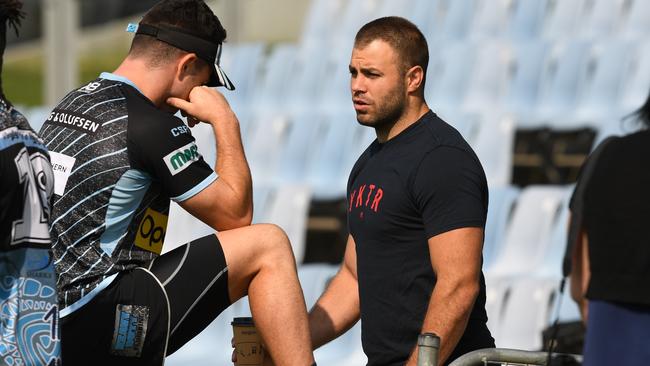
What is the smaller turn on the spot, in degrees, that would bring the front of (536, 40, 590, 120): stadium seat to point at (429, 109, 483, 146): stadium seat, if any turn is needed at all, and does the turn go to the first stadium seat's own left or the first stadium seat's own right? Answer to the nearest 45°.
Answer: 0° — it already faces it

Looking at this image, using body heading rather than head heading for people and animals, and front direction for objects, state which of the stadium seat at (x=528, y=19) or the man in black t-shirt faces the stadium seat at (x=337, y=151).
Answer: the stadium seat at (x=528, y=19)

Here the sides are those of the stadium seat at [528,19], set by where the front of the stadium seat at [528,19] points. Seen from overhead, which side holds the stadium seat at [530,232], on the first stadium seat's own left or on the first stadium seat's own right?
on the first stadium seat's own left

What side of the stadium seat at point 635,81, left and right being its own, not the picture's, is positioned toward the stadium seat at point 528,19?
right

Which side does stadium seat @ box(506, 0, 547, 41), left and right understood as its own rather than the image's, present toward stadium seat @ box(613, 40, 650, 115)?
left

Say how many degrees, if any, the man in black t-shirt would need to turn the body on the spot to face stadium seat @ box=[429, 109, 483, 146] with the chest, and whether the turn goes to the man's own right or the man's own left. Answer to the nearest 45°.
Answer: approximately 135° to the man's own right

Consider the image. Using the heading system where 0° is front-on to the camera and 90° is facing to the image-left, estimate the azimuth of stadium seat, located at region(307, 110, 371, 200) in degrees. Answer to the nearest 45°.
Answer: approximately 45°
